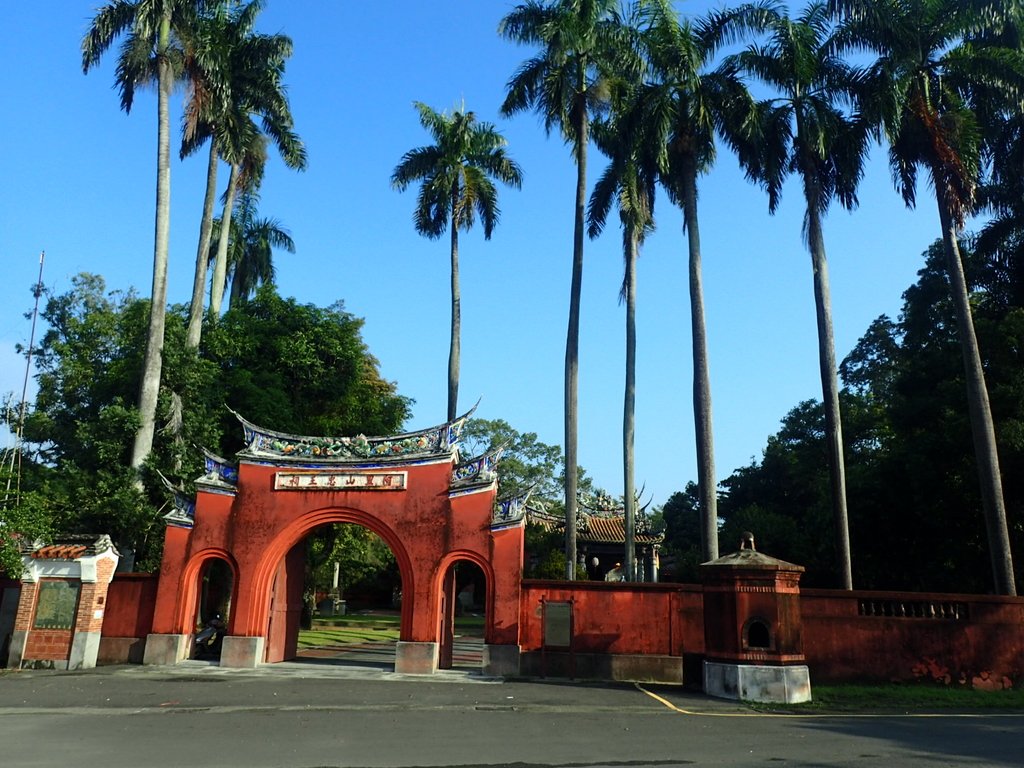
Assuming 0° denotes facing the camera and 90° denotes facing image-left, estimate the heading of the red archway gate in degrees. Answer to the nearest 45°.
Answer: approximately 0°

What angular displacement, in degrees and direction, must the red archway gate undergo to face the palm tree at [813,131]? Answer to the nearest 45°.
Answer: approximately 90° to its left

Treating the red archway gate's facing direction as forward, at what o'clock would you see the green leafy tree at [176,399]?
The green leafy tree is roughly at 5 o'clock from the red archway gate.

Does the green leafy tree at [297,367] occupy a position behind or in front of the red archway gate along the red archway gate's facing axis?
behind

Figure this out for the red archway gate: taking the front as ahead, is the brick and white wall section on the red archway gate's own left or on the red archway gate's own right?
on the red archway gate's own right

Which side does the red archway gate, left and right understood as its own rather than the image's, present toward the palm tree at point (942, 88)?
left
